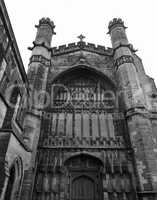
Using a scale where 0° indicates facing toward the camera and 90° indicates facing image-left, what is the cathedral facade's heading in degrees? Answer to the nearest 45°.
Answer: approximately 0°
